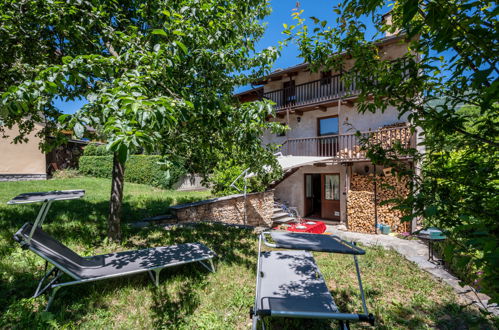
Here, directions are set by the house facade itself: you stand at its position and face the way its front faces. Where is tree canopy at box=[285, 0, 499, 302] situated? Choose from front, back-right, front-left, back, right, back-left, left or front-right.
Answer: front-left

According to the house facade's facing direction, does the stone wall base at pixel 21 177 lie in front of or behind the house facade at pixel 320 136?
in front

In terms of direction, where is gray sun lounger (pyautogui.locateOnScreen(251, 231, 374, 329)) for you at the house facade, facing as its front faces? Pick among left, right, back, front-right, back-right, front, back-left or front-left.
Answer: front-left

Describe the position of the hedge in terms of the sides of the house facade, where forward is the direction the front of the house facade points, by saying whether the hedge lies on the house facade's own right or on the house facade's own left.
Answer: on the house facade's own right

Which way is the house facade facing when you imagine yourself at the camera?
facing the viewer and to the left of the viewer

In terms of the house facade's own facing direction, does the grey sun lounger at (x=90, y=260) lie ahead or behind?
ahead
